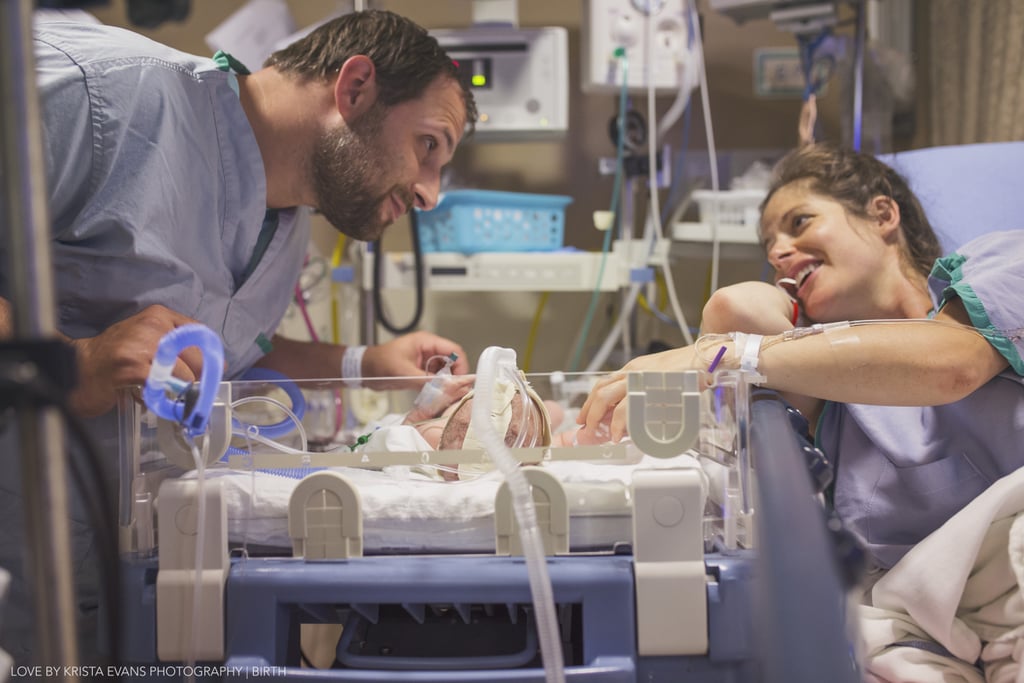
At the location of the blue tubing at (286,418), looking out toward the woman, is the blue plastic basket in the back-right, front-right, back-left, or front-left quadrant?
front-left

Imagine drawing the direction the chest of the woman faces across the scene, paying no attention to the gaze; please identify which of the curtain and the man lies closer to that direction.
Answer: the man

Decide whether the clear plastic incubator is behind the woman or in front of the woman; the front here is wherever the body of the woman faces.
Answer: in front

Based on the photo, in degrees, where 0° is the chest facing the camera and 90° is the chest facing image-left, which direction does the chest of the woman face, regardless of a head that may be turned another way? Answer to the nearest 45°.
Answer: approximately 45°

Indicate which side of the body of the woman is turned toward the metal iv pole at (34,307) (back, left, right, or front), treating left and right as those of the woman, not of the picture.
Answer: front

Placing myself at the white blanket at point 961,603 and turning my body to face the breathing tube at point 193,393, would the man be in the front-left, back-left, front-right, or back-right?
front-right

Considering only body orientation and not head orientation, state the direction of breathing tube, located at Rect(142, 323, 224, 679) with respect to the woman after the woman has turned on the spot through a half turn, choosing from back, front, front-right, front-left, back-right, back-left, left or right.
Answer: back

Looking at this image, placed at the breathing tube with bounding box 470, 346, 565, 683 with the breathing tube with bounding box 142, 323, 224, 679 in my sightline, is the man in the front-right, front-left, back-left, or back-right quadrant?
front-right

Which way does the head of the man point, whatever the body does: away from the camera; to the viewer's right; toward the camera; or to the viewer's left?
to the viewer's right

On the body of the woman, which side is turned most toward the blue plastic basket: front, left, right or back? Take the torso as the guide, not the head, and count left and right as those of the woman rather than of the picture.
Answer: right

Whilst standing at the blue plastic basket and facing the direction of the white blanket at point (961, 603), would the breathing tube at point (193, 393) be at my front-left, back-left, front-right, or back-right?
front-right
